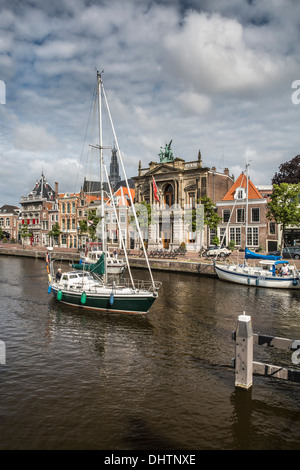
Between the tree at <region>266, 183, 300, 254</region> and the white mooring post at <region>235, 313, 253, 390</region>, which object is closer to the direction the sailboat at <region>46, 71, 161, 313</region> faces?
the white mooring post

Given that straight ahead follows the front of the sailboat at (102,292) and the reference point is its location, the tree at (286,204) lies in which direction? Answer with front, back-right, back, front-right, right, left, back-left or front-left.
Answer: left

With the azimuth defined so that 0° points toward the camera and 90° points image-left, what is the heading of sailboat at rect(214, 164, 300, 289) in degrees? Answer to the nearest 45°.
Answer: approximately 90°

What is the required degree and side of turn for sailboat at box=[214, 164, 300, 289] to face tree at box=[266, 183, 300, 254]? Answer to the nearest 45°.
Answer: approximately 90° to its right

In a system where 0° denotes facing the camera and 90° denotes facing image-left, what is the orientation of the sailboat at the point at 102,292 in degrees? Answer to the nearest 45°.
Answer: approximately 315°

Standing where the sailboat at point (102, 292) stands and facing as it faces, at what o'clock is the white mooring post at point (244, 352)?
The white mooring post is roughly at 1 o'clock from the sailboat.

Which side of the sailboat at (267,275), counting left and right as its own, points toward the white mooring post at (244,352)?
left
